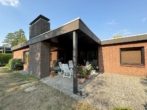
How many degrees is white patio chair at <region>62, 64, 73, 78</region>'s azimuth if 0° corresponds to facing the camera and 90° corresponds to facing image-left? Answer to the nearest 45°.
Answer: approximately 315°

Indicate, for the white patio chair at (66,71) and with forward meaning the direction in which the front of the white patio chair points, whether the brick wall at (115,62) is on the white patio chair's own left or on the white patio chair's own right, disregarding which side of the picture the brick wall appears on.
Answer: on the white patio chair's own left
